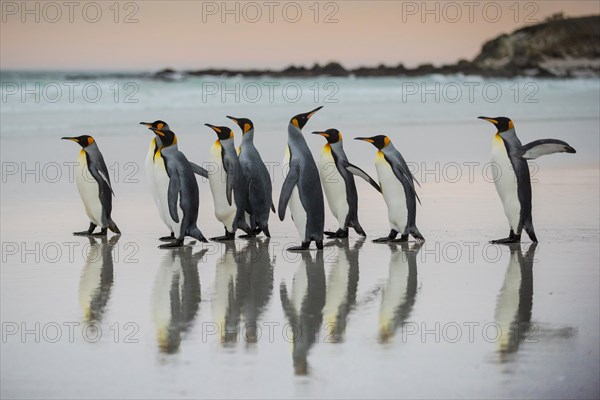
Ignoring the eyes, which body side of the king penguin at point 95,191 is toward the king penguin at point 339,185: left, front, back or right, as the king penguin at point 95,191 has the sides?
back

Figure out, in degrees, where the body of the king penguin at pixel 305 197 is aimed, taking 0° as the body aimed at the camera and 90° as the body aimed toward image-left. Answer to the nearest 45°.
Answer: approximately 90°

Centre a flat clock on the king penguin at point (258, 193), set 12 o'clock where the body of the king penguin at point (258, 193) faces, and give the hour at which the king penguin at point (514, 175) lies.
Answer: the king penguin at point (514, 175) is roughly at 5 o'clock from the king penguin at point (258, 193).

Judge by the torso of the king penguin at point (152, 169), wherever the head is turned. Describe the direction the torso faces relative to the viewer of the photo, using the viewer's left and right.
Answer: facing to the left of the viewer

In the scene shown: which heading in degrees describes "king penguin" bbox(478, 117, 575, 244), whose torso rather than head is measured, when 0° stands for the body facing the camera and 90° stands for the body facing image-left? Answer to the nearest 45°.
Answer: approximately 90°

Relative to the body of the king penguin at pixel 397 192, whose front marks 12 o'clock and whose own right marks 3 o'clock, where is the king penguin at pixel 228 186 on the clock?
the king penguin at pixel 228 186 is roughly at 12 o'clock from the king penguin at pixel 397 192.

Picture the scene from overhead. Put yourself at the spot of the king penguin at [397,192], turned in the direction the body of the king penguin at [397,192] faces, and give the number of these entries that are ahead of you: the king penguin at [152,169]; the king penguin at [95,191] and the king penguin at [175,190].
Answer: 3

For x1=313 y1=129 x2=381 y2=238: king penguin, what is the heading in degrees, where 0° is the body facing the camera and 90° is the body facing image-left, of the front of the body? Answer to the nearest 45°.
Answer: approximately 90°

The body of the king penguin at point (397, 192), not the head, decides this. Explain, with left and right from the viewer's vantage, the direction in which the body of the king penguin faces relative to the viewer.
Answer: facing to the left of the viewer

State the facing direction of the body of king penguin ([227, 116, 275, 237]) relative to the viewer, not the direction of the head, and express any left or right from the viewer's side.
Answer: facing away from the viewer and to the left of the viewer

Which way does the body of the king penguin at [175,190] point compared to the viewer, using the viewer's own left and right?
facing to the left of the viewer

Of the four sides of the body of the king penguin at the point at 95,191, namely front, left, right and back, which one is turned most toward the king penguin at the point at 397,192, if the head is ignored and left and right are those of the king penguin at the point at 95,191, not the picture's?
back

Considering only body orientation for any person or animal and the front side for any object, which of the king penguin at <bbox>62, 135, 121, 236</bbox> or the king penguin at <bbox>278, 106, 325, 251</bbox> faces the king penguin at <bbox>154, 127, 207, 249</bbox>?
the king penguin at <bbox>278, 106, 325, 251</bbox>

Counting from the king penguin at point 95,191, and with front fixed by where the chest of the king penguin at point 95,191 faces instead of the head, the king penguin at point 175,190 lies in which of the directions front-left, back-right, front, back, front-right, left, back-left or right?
back-left
